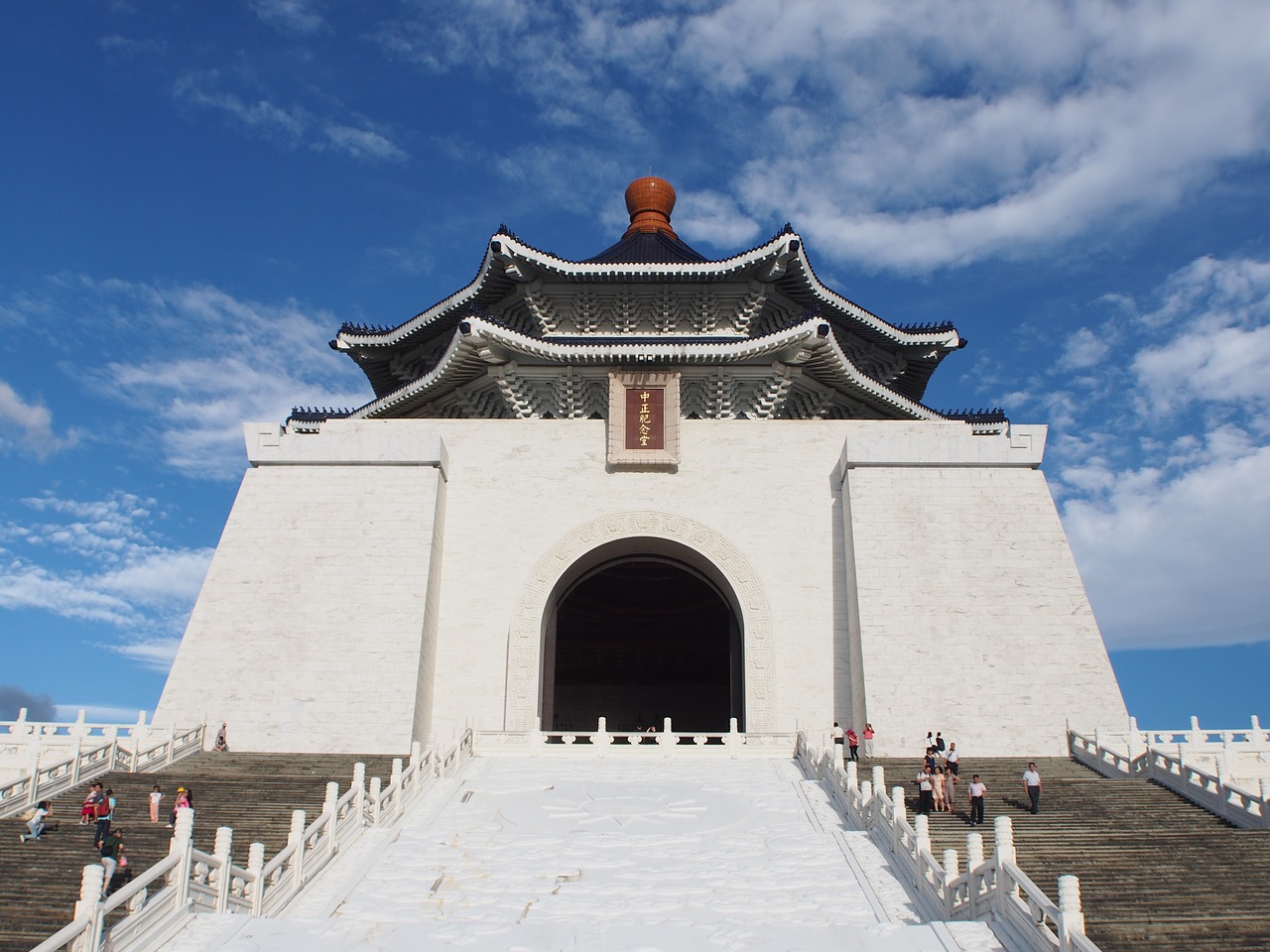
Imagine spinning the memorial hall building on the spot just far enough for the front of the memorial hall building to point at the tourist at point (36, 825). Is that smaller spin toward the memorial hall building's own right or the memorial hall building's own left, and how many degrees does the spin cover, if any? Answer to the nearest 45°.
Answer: approximately 45° to the memorial hall building's own right

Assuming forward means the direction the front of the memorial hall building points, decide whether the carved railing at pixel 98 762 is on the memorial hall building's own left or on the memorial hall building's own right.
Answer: on the memorial hall building's own right

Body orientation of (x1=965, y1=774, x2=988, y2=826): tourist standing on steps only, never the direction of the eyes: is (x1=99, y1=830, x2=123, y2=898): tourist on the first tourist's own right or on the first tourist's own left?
on the first tourist's own right

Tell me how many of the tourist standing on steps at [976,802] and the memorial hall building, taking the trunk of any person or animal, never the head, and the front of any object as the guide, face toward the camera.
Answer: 2

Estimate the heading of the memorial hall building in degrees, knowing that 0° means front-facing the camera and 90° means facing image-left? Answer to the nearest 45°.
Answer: approximately 0°

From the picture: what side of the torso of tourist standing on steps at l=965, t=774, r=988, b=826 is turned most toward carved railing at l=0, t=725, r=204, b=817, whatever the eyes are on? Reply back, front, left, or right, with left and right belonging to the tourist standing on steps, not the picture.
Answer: right

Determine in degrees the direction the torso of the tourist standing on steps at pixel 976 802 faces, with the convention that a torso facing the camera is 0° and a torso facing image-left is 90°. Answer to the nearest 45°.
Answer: approximately 0°

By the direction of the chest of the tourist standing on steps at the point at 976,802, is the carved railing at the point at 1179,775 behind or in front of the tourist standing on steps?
behind
